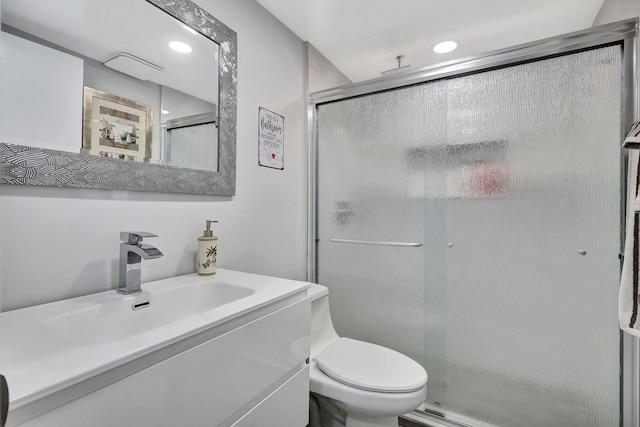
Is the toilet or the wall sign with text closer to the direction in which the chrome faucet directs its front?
the toilet

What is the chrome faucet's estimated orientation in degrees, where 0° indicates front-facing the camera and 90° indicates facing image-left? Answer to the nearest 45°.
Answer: approximately 315°

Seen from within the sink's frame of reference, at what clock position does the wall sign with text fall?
The wall sign with text is roughly at 9 o'clock from the sink.

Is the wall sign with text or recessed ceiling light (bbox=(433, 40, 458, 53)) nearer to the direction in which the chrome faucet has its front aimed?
the recessed ceiling light

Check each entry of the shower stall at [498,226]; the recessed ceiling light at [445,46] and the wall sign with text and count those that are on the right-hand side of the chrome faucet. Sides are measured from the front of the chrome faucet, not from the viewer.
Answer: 0

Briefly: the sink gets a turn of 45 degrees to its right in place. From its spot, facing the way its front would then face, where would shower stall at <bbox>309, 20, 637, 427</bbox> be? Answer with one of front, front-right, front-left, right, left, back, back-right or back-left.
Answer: left

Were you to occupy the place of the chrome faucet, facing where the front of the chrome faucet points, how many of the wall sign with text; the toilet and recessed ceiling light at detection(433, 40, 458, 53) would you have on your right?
0

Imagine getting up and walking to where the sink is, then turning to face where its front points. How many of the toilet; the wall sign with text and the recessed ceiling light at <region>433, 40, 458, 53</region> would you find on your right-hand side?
0

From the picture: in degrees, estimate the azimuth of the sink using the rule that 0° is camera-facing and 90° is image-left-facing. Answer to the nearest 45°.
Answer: approximately 315°

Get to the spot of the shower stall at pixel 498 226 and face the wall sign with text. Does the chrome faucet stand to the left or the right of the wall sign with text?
left

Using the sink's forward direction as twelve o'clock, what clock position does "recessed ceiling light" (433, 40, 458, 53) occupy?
The recessed ceiling light is roughly at 10 o'clock from the sink.

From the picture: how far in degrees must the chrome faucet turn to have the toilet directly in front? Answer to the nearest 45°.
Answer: approximately 45° to its left
